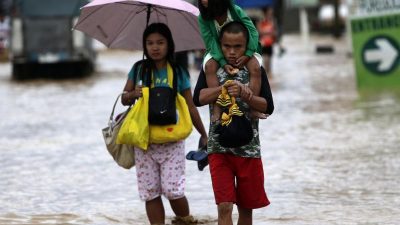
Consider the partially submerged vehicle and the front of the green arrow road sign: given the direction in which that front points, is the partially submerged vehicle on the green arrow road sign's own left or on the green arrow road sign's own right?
on the green arrow road sign's own right

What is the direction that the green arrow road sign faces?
toward the camera

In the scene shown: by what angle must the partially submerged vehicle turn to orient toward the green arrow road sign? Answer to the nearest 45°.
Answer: approximately 45° to its left

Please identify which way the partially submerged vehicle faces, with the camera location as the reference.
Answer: facing the viewer

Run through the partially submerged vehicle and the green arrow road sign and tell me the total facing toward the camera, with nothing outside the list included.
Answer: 2
